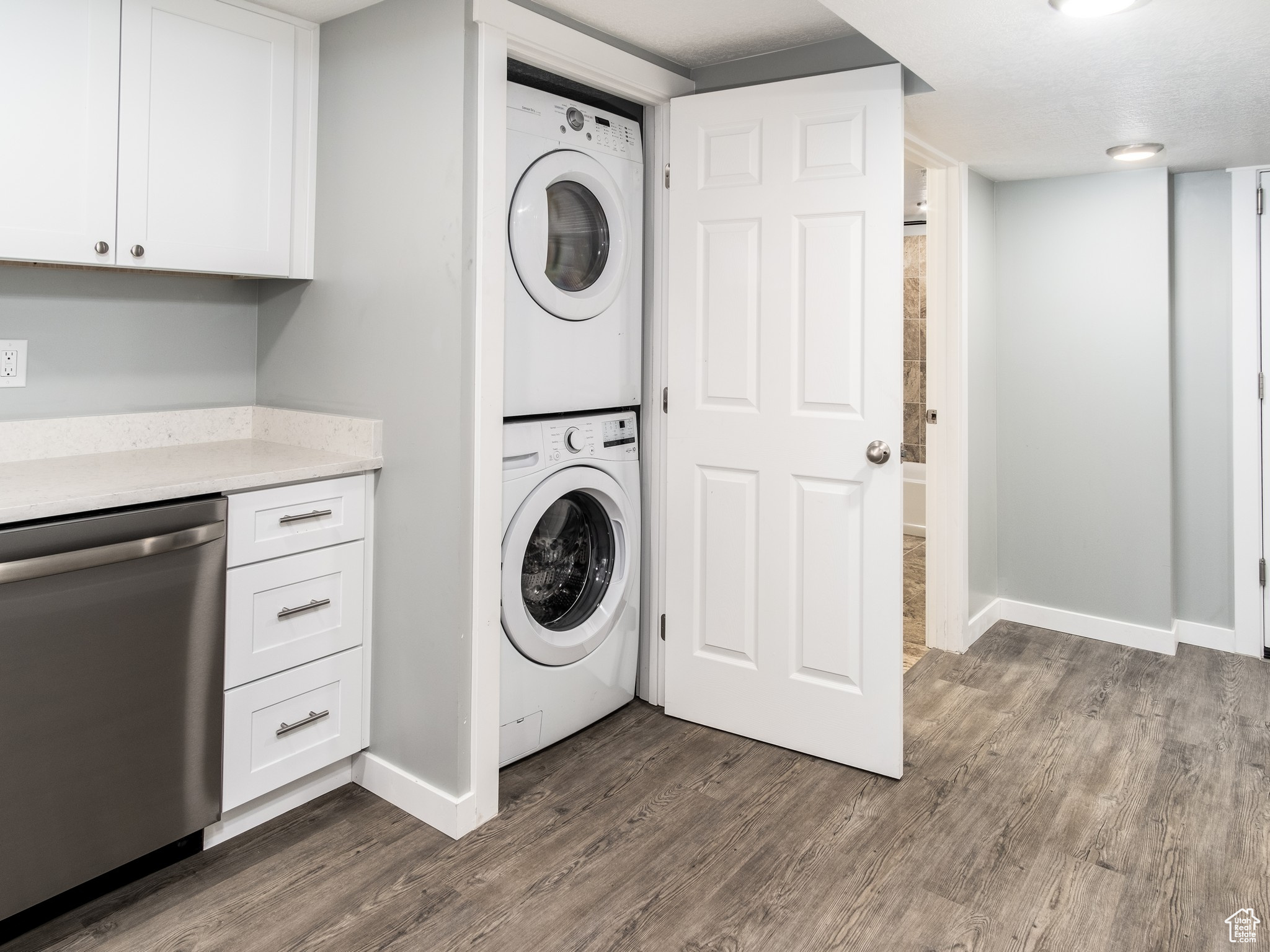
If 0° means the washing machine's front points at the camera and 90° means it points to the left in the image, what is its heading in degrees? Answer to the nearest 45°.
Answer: approximately 315°

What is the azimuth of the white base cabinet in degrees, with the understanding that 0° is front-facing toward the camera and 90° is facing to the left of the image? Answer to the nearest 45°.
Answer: approximately 315°
